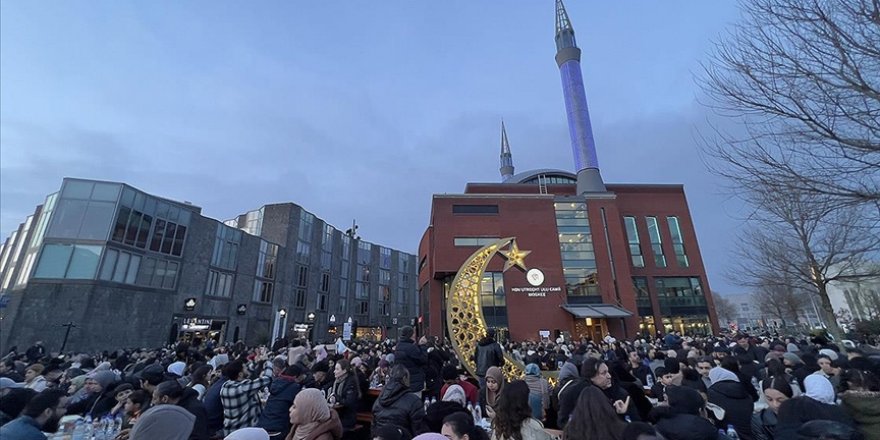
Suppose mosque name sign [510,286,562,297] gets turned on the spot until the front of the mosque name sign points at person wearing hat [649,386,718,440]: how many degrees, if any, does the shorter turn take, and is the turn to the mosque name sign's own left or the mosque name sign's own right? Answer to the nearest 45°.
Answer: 0° — it already faces them

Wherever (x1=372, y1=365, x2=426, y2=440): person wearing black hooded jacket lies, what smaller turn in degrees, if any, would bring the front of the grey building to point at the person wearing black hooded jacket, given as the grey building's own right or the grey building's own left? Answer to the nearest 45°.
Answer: approximately 45° to the grey building's own right

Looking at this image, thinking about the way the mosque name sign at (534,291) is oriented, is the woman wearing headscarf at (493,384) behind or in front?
in front

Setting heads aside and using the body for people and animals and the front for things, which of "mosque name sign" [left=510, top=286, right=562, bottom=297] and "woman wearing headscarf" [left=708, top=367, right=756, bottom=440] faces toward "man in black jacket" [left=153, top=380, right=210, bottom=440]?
the mosque name sign

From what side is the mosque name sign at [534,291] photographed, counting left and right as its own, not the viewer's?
front

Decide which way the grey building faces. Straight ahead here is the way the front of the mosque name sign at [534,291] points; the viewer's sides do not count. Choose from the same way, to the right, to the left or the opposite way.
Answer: to the left

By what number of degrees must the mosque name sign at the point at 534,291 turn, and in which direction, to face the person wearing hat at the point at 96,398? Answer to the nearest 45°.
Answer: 0° — it already faces them

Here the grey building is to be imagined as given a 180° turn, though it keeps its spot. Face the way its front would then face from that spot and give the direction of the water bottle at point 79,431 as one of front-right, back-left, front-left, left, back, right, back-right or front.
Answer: back-left

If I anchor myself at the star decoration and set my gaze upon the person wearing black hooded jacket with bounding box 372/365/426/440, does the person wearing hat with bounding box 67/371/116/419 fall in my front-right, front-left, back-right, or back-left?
front-right

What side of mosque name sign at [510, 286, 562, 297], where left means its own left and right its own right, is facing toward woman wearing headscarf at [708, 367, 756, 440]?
front

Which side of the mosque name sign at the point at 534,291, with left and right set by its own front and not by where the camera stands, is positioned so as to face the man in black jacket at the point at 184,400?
front

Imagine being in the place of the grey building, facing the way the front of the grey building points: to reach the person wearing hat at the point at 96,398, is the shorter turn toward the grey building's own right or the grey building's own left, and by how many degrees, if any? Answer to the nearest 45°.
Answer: approximately 45° to the grey building's own right

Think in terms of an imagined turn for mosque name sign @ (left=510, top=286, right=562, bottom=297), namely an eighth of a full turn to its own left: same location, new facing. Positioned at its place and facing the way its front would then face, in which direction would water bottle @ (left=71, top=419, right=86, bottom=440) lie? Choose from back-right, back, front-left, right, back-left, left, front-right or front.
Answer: front-right
